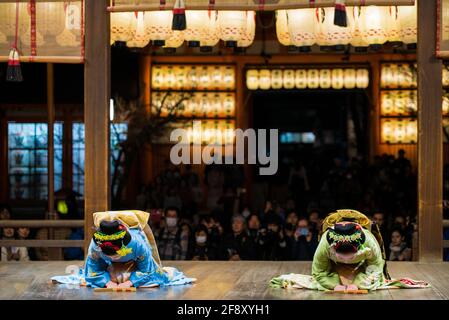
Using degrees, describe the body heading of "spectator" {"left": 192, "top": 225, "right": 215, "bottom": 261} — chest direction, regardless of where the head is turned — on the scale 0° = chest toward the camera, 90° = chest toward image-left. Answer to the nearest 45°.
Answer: approximately 0°

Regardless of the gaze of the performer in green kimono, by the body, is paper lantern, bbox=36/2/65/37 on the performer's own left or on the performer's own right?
on the performer's own right
